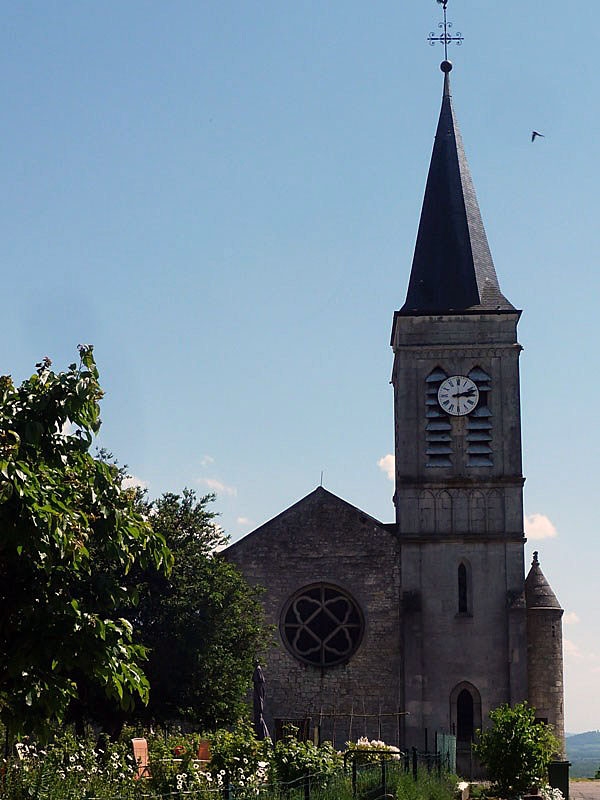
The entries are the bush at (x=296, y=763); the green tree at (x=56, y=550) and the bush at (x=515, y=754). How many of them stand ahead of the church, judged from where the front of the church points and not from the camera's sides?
3

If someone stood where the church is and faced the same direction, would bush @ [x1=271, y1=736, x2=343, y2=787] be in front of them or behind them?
in front

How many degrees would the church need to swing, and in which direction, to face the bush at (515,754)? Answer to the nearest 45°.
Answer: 0° — it already faces it

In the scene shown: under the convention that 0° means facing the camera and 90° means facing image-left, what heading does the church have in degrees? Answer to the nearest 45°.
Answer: approximately 0°

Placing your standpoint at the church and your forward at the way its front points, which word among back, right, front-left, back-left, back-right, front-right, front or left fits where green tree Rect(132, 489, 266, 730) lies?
front-right

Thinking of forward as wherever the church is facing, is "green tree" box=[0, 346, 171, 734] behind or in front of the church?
in front
